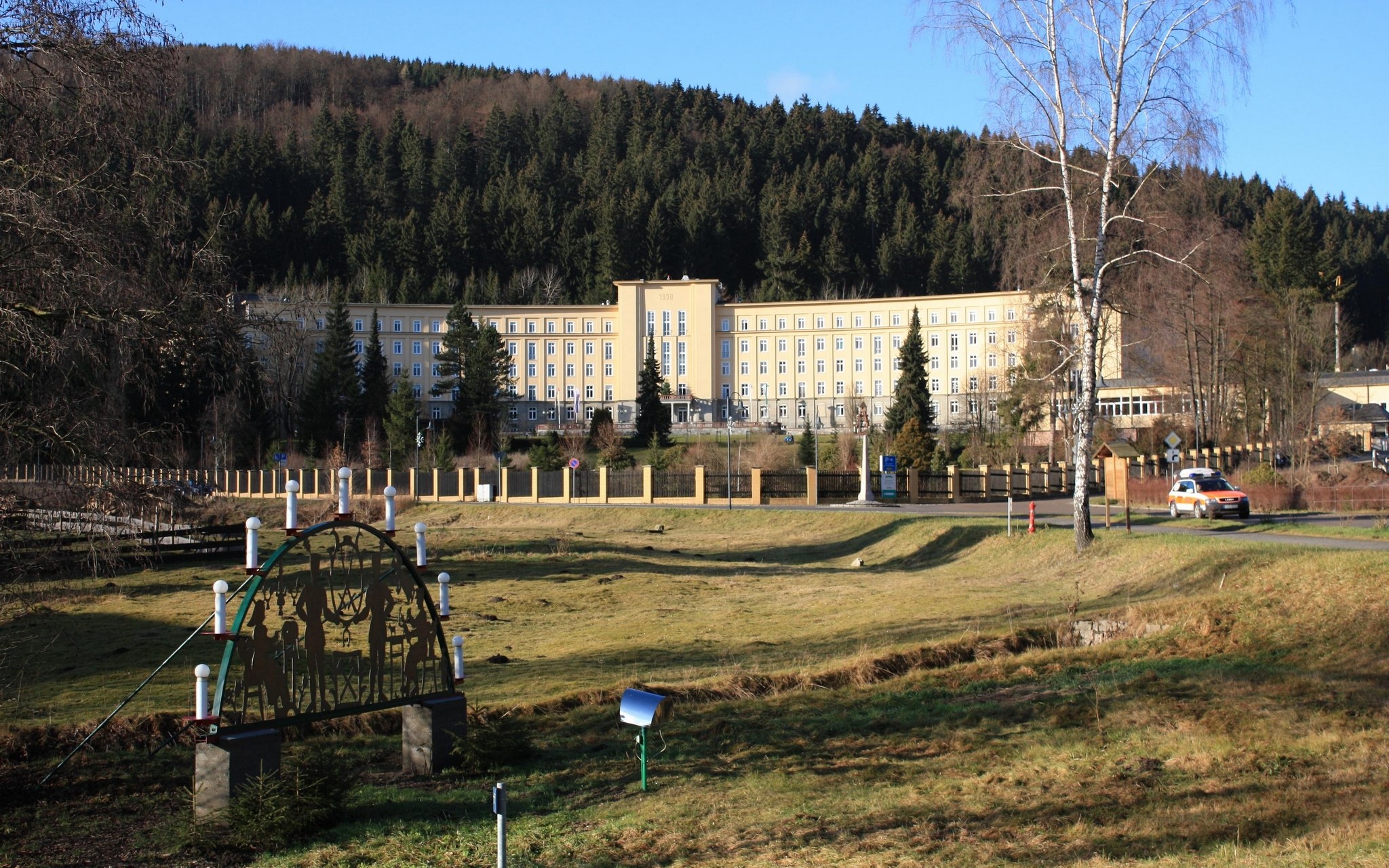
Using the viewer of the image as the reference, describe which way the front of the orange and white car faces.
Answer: facing the viewer and to the right of the viewer

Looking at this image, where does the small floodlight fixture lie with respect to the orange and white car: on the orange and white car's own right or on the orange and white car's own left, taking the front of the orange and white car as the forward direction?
on the orange and white car's own right

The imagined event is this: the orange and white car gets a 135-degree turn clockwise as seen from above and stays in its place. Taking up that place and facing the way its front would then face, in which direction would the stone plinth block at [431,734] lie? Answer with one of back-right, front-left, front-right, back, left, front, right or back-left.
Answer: left

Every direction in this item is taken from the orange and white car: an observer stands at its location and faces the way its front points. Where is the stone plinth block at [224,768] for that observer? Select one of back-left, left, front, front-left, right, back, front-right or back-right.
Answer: front-right

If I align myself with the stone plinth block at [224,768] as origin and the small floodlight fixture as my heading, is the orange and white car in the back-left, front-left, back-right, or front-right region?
front-left
